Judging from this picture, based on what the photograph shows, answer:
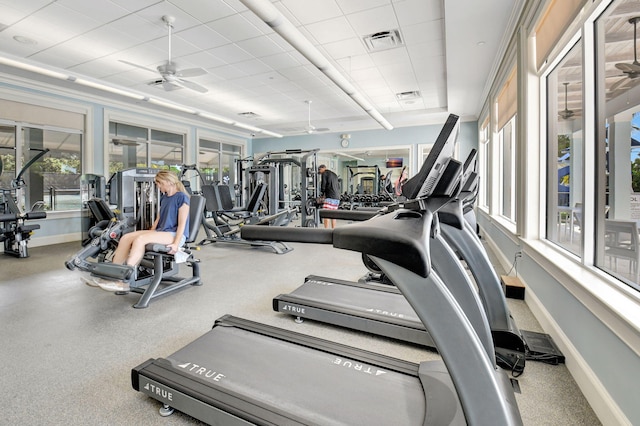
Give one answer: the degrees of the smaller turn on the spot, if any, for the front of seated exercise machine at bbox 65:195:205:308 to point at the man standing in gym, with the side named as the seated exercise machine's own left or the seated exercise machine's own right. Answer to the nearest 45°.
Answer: approximately 135° to the seated exercise machine's own right

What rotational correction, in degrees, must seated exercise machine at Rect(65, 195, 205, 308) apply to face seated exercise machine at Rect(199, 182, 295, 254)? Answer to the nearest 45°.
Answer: approximately 135° to its right

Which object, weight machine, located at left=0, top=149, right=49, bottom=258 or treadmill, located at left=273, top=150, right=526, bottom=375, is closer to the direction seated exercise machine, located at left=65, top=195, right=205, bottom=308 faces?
the weight machine

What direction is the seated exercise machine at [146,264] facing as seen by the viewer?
to the viewer's left

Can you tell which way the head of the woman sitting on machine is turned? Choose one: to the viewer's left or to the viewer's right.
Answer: to the viewer's left

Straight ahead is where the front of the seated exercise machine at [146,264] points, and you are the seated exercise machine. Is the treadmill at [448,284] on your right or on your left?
on your left

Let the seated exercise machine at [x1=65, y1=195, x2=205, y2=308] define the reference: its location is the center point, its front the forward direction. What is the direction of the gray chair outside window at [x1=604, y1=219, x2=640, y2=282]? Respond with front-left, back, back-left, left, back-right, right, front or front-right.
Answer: back-left

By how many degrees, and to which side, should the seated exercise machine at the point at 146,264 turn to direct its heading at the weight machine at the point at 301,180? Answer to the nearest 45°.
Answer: approximately 135° to its right
